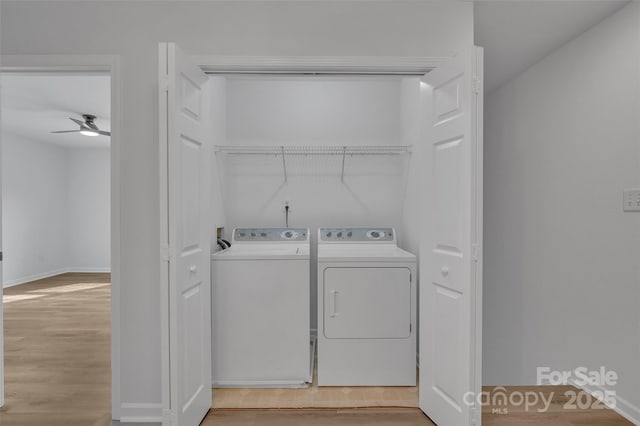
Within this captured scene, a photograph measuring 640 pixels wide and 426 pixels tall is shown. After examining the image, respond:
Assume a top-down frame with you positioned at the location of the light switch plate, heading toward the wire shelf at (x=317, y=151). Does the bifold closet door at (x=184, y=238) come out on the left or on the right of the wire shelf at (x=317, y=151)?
left

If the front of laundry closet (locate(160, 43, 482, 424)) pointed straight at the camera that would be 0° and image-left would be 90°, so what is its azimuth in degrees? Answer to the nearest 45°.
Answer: approximately 0°

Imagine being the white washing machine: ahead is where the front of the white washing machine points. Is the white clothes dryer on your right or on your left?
on your left

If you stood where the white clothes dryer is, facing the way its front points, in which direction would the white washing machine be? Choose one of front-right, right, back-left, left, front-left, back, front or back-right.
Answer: right

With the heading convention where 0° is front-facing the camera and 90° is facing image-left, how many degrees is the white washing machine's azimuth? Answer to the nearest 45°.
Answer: approximately 0°

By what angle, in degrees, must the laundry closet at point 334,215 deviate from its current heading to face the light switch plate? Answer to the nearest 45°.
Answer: approximately 90° to its left

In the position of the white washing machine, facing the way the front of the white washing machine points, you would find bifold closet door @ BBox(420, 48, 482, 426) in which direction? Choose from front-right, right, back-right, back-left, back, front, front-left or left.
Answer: front-left

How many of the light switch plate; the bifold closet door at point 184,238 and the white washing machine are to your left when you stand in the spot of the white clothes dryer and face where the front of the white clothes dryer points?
1
